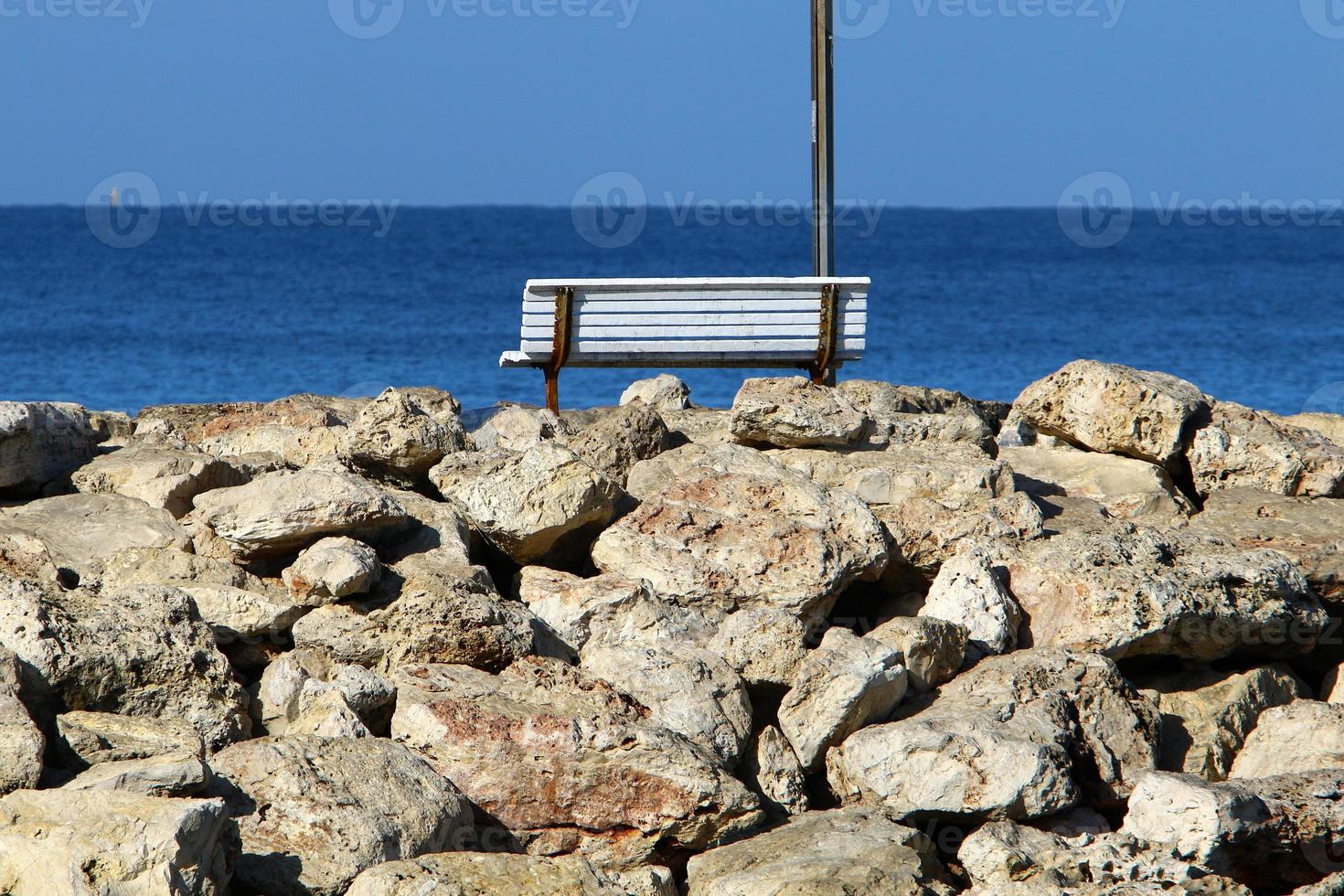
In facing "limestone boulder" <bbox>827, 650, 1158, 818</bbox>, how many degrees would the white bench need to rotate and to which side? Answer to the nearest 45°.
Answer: approximately 180°

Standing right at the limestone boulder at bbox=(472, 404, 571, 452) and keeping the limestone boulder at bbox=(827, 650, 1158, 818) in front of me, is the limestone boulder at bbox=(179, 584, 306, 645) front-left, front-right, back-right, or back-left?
front-right

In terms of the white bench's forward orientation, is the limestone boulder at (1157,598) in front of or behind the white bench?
behind

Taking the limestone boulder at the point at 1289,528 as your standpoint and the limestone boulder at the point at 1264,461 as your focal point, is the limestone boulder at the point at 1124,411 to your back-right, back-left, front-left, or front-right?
front-left

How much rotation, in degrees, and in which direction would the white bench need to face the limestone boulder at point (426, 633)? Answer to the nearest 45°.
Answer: approximately 180°

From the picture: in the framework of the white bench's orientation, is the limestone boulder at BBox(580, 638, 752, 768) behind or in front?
behind

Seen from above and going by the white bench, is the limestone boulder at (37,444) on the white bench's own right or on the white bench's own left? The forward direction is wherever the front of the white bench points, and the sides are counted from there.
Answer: on the white bench's own left

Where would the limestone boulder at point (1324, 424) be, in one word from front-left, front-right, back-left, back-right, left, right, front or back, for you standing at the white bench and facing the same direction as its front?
right

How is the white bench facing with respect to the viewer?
away from the camera

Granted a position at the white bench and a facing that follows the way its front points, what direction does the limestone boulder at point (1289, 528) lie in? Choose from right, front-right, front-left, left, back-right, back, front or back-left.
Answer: back-right

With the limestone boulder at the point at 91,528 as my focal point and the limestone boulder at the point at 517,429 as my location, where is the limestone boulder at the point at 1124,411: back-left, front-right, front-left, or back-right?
back-left

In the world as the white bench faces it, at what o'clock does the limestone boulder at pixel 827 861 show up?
The limestone boulder is roughly at 6 o'clock from the white bench.

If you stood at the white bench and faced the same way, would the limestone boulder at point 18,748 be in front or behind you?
behind

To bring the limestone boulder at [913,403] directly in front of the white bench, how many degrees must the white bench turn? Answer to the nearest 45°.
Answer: approximately 90° to its right

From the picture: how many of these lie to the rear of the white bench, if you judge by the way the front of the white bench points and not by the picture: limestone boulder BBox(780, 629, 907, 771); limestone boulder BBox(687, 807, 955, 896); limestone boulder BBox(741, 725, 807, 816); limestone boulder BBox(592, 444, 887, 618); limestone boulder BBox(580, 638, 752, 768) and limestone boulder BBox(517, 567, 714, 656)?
6

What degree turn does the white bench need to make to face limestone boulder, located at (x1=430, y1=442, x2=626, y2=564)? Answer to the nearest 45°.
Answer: approximately 180°

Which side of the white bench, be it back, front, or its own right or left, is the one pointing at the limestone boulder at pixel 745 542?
back

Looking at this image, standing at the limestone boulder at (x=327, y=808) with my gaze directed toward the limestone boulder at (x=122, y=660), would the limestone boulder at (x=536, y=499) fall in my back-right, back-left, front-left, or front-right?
front-right

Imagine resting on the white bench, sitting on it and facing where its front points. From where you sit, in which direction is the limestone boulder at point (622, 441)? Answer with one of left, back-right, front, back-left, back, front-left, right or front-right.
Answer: back
